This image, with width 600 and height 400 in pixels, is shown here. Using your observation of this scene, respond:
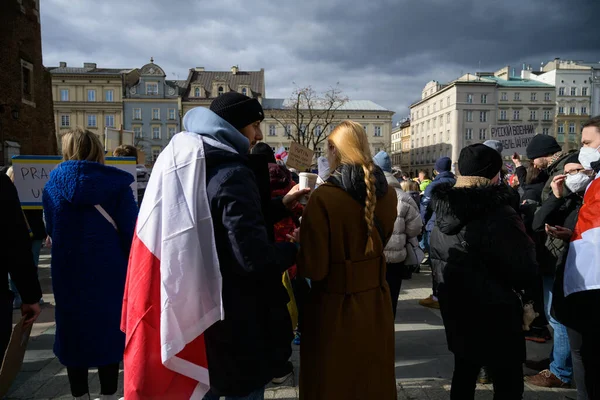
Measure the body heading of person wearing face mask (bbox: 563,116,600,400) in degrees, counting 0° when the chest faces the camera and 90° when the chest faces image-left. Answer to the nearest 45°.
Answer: approximately 90°

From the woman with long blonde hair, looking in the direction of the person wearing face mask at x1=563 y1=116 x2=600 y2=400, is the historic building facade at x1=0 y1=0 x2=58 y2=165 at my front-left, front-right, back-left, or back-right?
back-left

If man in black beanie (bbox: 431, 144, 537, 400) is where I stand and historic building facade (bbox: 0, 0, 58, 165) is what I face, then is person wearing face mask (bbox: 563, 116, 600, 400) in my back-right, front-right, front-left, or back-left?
back-right

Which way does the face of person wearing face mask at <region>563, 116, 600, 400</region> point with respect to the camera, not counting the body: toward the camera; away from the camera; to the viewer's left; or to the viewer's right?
to the viewer's left
